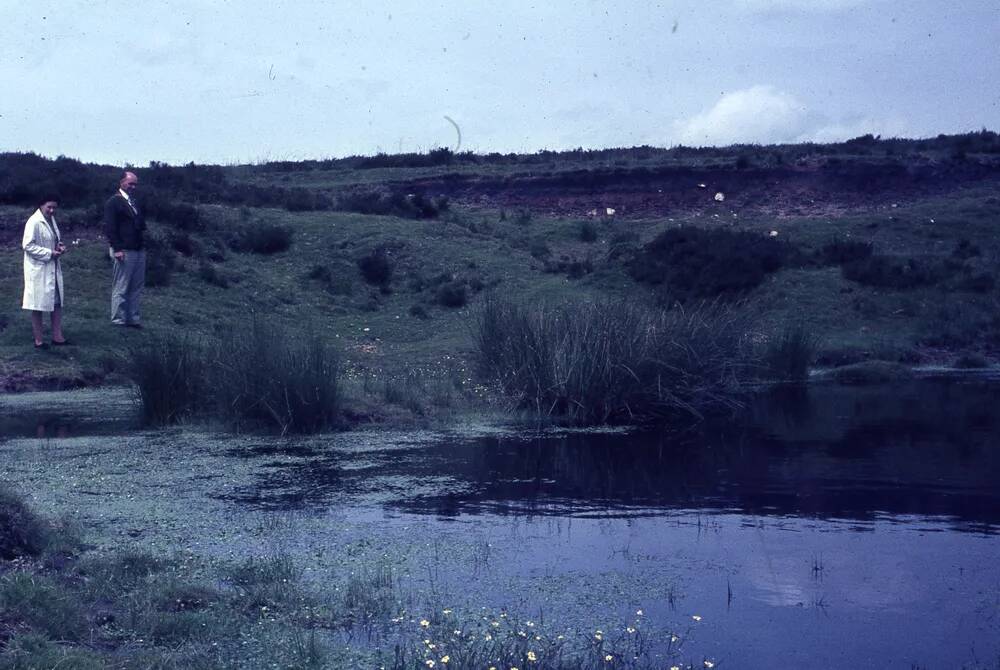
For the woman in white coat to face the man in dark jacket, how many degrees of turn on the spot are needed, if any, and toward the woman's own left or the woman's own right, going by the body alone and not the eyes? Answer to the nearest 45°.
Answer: approximately 90° to the woman's own left

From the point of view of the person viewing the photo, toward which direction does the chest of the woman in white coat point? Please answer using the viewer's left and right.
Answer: facing the viewer and to the right of the viewer

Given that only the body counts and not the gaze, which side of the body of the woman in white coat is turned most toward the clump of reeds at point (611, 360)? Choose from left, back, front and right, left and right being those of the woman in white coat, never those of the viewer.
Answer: front

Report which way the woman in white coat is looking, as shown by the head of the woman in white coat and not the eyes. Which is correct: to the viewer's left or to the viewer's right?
to the viewer's right

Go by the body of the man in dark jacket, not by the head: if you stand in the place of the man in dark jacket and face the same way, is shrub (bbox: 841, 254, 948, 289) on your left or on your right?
on your left

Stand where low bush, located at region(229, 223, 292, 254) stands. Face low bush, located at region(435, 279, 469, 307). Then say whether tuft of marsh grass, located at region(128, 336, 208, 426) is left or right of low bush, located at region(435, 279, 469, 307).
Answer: right

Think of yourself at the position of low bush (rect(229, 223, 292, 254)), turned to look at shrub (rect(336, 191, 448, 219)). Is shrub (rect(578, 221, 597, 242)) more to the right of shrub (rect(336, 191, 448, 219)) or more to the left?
right

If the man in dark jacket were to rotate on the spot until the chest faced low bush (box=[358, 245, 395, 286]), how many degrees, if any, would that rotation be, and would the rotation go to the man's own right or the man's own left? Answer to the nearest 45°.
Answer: approximately 90° to the man's own left

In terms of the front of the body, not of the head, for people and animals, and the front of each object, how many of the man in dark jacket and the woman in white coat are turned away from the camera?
0

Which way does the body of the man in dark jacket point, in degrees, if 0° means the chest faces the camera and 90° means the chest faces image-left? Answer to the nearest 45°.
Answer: approximately 315°

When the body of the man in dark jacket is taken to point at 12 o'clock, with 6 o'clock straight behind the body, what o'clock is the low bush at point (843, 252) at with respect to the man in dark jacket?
The low bush is roughly at 10 o'clock from the man in dark jacket.

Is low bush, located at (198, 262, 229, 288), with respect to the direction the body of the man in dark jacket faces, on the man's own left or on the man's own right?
on the man's own left

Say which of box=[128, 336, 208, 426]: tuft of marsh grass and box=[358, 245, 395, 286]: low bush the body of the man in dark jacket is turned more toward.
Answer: the tuft of marsh grass
